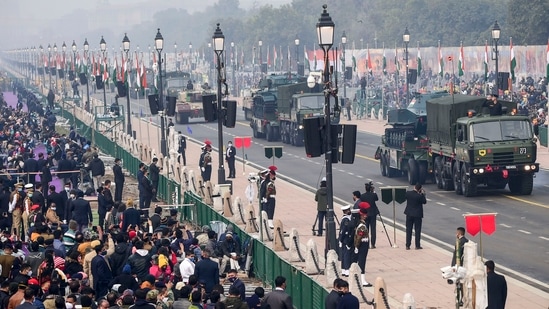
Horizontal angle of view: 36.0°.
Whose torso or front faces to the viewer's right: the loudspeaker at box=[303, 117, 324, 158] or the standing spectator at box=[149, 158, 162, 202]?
the standing spectator

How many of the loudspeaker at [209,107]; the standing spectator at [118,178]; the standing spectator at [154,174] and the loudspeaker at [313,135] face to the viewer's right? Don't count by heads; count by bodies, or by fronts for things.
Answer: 2

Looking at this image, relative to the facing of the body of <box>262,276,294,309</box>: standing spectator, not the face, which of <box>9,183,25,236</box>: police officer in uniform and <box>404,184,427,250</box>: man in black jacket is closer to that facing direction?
the man in black jacket

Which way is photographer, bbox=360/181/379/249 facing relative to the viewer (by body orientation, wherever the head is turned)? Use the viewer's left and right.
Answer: facing away from the viewer and to the right of the viewer

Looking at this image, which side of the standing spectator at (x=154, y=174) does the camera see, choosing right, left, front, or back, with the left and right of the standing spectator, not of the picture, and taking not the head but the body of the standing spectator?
right

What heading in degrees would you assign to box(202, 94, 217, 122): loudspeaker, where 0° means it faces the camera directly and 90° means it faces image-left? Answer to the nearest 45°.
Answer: approximately 45°

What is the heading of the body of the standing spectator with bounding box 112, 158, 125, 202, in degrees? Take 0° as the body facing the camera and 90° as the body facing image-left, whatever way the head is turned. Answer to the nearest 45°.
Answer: approximately 270°

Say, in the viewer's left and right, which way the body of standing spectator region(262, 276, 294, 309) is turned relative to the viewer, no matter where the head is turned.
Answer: facing away from the viewer and to the right of the viewer

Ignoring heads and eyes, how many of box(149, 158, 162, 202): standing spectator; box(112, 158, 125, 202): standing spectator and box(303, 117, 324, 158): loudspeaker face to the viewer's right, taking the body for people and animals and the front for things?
2
